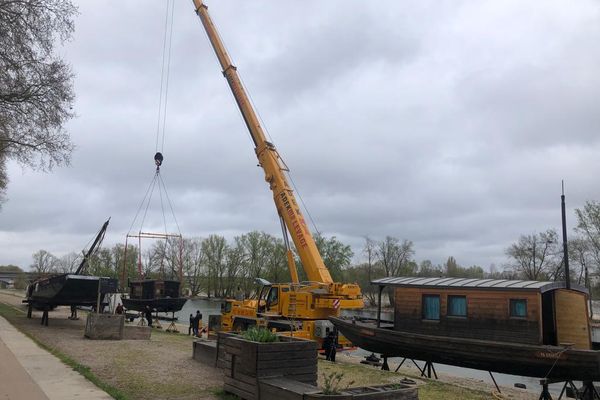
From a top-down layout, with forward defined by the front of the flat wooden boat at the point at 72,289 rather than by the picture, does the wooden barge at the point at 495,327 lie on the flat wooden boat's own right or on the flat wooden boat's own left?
on the flat wooden boat's own left

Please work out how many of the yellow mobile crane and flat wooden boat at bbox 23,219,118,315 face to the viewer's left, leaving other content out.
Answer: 2

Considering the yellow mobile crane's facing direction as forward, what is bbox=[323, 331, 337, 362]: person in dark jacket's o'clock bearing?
The person in dark jacket is roughly at 8 o'clock from the yellow mobile crane.

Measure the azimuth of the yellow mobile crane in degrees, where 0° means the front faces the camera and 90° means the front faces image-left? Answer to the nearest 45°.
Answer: approximately 90°

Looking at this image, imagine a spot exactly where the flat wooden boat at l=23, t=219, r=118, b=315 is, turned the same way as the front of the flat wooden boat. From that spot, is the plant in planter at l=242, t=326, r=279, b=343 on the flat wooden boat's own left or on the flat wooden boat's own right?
on the flat wooden boat's own left

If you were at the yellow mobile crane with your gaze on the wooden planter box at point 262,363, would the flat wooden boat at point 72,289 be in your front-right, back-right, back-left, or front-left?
back-right

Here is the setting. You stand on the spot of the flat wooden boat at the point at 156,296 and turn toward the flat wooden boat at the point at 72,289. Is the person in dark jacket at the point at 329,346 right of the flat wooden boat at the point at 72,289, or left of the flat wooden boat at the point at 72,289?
left

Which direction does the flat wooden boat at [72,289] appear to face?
to the viewer's left

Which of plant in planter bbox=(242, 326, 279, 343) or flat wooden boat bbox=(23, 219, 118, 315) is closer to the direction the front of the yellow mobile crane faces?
the flat wooden boat

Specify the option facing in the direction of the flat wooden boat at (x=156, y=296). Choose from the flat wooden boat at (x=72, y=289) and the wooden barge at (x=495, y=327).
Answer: the wooden barge

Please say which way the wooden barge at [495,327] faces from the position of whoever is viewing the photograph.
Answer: facing away from the viewer and to the left of the viewer

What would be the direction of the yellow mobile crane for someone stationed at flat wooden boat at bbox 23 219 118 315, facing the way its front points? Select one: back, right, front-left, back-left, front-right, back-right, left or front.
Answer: back-left
